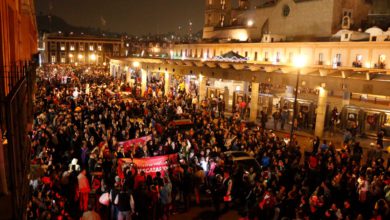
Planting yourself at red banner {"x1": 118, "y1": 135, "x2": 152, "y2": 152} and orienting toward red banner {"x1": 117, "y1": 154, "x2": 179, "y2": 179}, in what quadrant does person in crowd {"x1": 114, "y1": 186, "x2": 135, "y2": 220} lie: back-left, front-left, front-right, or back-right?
front-right

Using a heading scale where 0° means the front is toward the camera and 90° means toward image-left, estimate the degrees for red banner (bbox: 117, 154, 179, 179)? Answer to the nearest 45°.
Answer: approximately 0°

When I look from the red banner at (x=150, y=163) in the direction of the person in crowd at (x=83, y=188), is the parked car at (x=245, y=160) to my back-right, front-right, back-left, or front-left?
back-left

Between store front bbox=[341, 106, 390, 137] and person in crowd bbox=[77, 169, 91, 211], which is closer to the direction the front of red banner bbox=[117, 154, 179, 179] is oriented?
the person in crowd

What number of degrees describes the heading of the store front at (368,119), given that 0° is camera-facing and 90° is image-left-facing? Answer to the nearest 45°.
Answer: approximately 45°

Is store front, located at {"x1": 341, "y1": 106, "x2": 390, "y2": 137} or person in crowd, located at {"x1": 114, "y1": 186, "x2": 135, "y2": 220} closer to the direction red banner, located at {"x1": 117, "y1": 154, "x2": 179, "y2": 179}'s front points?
the person in crowd

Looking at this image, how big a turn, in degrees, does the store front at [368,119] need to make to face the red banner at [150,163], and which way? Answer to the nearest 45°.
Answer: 0° — it already faces it

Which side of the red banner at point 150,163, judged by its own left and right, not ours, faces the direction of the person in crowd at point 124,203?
front

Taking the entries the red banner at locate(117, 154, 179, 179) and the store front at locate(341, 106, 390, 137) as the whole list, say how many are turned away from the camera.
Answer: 0

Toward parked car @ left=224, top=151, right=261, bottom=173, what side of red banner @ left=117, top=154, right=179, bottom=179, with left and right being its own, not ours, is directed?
left

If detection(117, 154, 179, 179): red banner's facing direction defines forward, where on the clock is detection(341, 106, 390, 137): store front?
The store front is roughly at 8 o'clock from the red banner.

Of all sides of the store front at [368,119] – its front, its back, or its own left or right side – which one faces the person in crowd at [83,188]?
front

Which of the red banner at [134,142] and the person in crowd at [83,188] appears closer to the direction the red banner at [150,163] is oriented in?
the person in crowd

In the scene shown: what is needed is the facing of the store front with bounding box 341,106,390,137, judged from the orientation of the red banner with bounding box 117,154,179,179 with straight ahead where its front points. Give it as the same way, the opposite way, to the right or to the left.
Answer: to the right
